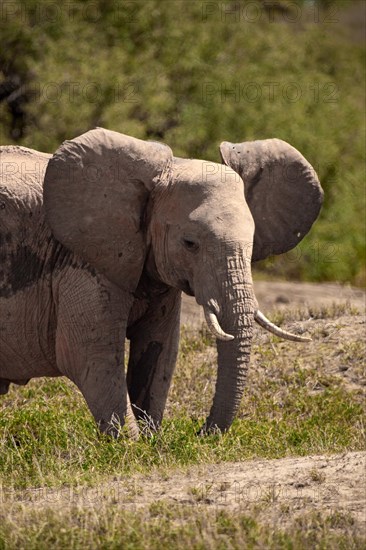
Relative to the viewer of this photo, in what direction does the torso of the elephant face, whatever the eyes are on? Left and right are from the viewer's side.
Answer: facing the viewer and to the right of the viewer
